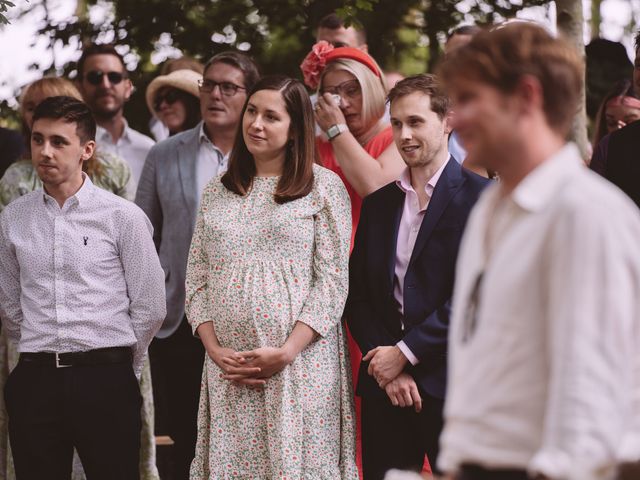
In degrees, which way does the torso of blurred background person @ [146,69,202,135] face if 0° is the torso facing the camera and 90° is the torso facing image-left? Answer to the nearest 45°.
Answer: approximately 45°

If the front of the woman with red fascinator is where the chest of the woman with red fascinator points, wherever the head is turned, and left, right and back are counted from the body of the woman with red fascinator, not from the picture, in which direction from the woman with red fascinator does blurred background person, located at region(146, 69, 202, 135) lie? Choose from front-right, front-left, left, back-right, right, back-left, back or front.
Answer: right

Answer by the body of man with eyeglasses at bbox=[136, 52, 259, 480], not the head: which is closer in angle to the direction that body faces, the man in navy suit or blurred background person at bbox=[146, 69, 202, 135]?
the man in navy suit

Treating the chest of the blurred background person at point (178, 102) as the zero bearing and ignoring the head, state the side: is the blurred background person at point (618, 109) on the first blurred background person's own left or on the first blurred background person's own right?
on the first blurred background person's own left

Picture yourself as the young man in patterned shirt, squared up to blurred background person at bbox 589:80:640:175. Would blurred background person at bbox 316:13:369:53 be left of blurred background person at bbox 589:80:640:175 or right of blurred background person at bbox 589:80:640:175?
left

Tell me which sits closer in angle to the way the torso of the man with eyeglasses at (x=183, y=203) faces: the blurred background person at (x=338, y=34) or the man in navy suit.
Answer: the man in navy suit

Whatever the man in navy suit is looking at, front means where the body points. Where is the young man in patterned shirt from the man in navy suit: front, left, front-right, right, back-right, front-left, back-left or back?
front-right

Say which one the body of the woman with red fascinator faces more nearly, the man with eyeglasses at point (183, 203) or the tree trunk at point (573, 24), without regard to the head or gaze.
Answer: the man with eyeglasses

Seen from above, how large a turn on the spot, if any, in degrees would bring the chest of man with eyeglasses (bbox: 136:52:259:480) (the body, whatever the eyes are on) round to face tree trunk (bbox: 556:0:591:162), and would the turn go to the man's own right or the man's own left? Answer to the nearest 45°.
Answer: approximately 90° to the man's own left

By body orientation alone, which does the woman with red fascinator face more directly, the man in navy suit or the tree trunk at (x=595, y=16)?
the man in navy suit

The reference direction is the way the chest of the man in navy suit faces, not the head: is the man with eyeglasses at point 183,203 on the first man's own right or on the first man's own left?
on the first man's own right
